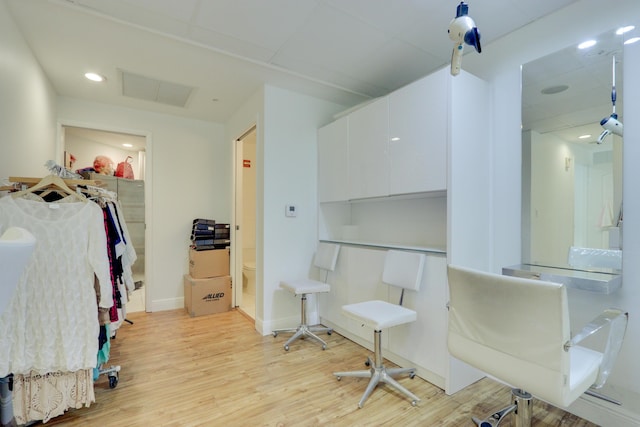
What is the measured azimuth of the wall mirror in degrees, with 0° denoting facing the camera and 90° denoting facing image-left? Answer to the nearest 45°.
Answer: approximately 45°

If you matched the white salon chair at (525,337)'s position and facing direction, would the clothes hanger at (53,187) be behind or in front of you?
behind

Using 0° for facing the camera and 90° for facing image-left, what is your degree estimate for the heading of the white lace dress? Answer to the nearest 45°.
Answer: approximately 0°

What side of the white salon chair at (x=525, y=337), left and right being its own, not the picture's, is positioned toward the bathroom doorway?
left

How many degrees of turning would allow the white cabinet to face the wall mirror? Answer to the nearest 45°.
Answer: approximately 135° to its left

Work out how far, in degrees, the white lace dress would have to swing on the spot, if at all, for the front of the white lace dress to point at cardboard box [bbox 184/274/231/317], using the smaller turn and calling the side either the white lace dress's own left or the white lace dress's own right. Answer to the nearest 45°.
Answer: approximately 135° to the white lace dress's own left

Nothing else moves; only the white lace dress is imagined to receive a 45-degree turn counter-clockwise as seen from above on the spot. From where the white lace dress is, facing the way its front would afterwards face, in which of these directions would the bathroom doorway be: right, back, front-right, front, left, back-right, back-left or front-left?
left

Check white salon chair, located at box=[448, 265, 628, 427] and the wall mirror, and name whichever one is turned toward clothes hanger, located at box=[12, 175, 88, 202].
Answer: the wall mirror

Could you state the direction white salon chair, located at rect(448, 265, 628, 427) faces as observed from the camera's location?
facing away from the viewer and to the right of the viewer

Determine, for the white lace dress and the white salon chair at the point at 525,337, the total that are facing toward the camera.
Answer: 1

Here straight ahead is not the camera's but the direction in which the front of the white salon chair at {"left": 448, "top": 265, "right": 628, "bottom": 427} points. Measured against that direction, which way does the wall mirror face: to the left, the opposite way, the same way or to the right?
the opposite way

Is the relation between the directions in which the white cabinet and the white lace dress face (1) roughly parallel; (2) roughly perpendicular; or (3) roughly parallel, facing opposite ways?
roughly perpendicular

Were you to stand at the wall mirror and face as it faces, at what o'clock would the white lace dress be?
The white lace dress is roughly at 12 o'clock from the wall mirror.
